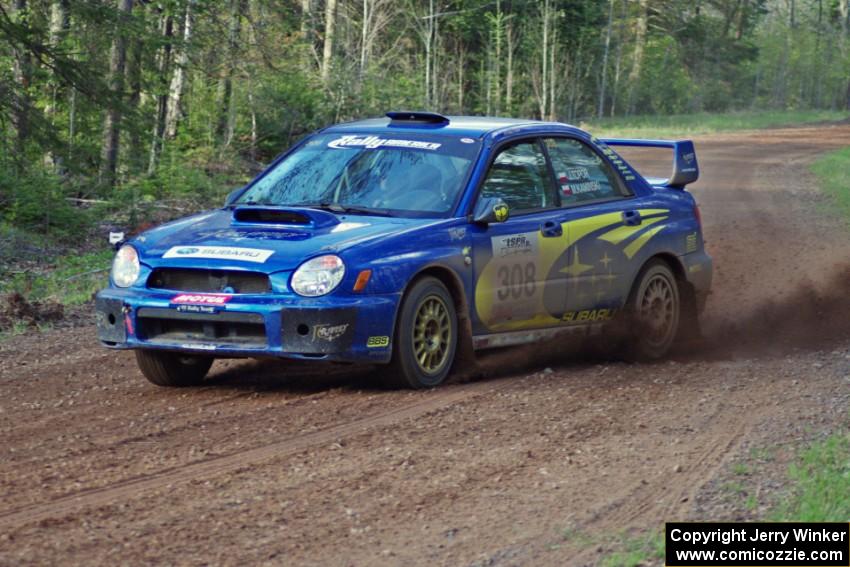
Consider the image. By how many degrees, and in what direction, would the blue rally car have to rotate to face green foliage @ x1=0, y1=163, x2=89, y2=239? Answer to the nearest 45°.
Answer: approximately 90° to its right

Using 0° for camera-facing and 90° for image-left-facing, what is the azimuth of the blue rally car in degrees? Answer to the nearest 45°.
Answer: approximately 45°
